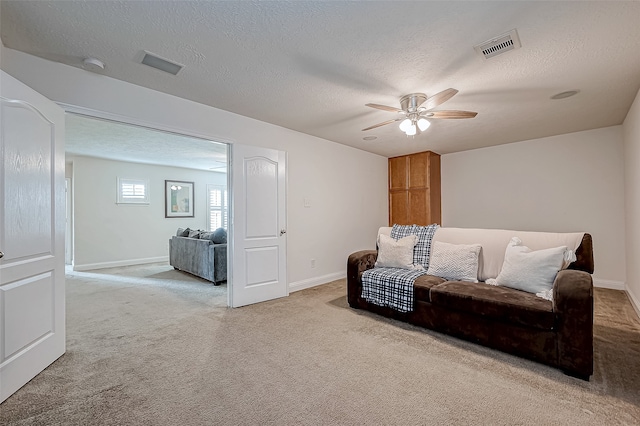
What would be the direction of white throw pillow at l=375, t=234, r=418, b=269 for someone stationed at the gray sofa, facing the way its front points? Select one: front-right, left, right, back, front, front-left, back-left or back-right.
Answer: right

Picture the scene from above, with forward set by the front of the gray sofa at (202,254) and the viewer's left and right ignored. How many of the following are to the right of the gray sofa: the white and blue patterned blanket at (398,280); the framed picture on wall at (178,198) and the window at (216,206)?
1

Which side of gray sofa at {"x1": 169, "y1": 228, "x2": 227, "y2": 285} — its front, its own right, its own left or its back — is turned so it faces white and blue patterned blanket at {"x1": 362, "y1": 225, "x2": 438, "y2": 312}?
right

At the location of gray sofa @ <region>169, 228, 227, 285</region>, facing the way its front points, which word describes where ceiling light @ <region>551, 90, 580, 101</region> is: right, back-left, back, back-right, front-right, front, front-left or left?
right

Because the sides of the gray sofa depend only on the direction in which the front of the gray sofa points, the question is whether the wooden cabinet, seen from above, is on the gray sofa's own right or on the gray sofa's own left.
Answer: on the gray sofa's own right

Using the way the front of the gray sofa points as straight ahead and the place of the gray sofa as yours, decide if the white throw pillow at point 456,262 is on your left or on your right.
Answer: on your right

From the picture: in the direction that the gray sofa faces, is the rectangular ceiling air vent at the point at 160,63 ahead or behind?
behind

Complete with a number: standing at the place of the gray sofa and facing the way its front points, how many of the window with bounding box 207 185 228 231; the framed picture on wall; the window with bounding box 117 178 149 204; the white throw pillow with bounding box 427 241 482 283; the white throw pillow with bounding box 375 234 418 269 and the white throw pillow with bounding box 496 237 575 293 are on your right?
3

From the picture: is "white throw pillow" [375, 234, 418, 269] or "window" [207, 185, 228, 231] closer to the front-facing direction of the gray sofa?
the window

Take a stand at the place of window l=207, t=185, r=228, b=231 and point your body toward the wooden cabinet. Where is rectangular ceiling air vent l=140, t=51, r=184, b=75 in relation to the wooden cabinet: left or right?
right

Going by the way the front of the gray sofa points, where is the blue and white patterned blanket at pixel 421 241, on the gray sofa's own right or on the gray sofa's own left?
on the gray sofa's own right

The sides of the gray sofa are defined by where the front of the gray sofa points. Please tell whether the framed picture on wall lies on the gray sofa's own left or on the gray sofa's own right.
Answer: on the gray sofa's own left

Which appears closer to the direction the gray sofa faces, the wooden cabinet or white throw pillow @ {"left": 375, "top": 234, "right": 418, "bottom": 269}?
the wooden cabinet

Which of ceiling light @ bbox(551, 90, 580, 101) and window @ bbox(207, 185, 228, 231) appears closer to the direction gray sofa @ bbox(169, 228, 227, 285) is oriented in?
the window

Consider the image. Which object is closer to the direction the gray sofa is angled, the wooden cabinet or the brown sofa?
the wooden cabinet

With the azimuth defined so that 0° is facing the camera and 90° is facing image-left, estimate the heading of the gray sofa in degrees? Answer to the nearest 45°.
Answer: approximately 225°
